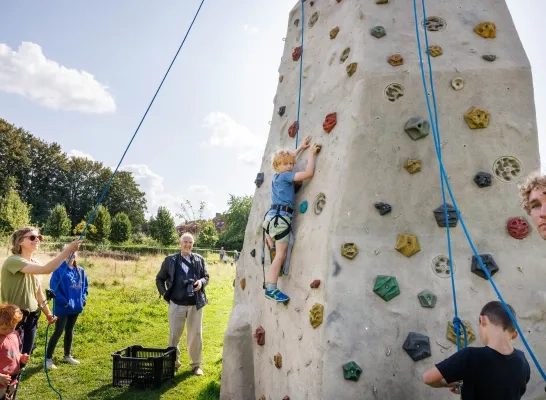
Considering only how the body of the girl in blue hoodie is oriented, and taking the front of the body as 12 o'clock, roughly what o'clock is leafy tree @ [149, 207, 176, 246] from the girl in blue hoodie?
The leafy tree is roughly at 8 o'clock from the girl in blue hoodie.

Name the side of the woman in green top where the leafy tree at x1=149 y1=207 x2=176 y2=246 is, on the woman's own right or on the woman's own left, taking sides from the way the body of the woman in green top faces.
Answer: on the woman's own left

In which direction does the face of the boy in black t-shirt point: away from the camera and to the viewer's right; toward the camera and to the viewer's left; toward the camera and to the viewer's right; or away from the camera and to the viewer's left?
away from the camera and to the viewer's left

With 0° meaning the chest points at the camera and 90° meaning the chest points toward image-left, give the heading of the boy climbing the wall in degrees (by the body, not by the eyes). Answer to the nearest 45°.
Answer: approximately 270°

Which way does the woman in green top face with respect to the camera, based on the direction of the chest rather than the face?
to the viewer's right

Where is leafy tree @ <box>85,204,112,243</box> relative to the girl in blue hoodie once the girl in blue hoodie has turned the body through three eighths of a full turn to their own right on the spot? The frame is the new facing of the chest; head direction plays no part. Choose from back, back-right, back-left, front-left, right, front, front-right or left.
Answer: right

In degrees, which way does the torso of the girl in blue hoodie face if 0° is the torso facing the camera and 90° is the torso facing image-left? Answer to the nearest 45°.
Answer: approximately 315°

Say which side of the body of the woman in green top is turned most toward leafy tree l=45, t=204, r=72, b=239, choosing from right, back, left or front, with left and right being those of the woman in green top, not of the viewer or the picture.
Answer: left
